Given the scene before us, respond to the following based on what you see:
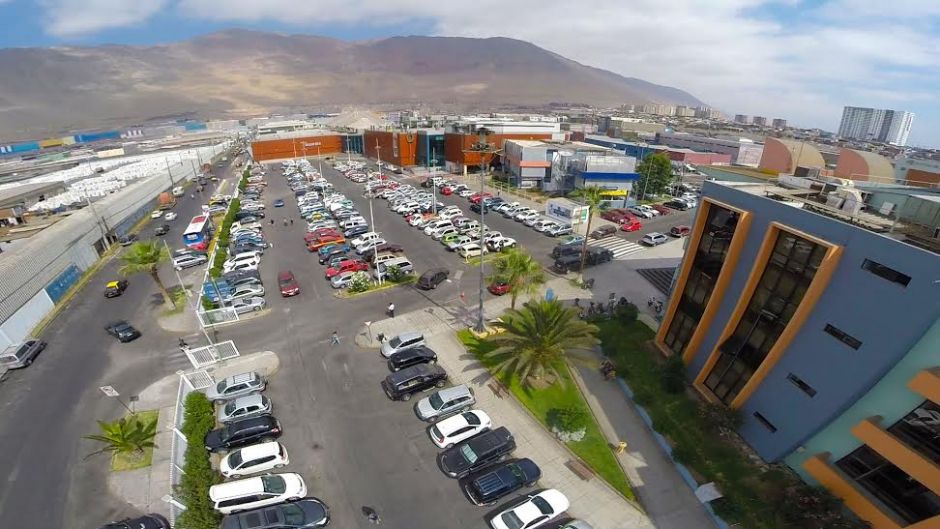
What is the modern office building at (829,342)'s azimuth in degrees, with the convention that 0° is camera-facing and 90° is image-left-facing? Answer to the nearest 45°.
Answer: approximately 45°

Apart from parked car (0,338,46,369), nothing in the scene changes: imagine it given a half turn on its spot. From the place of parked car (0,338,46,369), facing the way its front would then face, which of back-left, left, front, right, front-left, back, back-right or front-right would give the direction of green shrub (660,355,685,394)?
left
